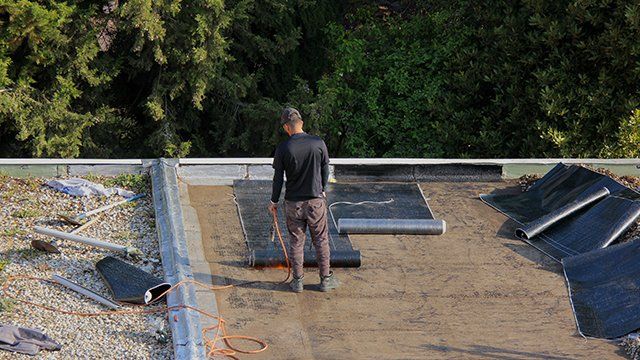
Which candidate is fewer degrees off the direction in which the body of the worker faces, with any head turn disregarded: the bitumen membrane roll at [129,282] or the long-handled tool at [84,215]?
the long-handled tool

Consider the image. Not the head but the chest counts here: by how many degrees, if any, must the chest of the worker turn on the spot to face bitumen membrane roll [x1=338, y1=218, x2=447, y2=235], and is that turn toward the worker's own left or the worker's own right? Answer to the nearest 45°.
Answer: approximately 45° to the worker's own right

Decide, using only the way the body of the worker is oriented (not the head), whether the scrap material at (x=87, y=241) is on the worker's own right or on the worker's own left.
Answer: on the worker's own left

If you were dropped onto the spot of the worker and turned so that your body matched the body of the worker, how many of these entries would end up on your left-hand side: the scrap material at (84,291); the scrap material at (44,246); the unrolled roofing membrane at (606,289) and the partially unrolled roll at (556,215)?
2

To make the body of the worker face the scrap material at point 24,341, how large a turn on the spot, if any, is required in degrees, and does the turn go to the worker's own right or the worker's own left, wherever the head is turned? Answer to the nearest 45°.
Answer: approximately 135° to the worker's own left

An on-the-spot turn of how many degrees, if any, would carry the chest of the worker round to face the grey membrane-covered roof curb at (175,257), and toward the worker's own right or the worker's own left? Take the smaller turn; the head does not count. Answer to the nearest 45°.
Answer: approximately 90° to the worker's own left

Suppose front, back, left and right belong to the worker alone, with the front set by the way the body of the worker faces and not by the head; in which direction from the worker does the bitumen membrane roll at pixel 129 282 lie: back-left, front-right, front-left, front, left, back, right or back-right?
left

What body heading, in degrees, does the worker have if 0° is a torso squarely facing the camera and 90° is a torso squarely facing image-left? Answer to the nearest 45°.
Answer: approximately 180°

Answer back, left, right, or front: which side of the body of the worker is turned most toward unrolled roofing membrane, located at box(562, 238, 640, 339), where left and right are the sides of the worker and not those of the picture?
right

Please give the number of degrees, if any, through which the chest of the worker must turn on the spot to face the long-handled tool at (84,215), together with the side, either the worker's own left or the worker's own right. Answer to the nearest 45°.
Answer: approximately 45° to the worker's own left

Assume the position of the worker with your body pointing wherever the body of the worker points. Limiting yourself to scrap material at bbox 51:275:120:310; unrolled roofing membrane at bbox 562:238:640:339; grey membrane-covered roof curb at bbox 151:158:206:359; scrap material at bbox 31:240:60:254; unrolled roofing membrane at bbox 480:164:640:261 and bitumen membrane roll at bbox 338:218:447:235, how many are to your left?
3

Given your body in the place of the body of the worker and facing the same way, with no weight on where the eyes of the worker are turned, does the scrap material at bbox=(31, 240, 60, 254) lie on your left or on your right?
on your left
